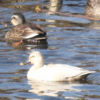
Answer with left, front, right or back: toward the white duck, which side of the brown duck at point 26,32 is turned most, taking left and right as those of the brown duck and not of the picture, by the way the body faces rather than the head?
left

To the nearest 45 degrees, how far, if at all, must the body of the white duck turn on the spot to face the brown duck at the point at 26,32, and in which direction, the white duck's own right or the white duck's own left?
approximately 90° to the white duck's own right

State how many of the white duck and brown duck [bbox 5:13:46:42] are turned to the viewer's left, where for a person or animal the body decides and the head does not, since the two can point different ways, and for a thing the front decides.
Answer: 2

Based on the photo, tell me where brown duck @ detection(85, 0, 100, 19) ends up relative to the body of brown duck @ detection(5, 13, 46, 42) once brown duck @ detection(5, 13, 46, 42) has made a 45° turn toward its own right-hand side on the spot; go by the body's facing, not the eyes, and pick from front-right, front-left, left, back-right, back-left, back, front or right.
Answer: right

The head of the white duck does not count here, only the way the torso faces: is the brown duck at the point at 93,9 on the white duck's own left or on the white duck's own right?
on the white duck's own right

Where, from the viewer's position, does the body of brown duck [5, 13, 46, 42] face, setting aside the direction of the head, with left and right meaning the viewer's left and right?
facing to the left of the viewer

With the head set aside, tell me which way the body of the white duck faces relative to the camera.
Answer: to the viewer's left
